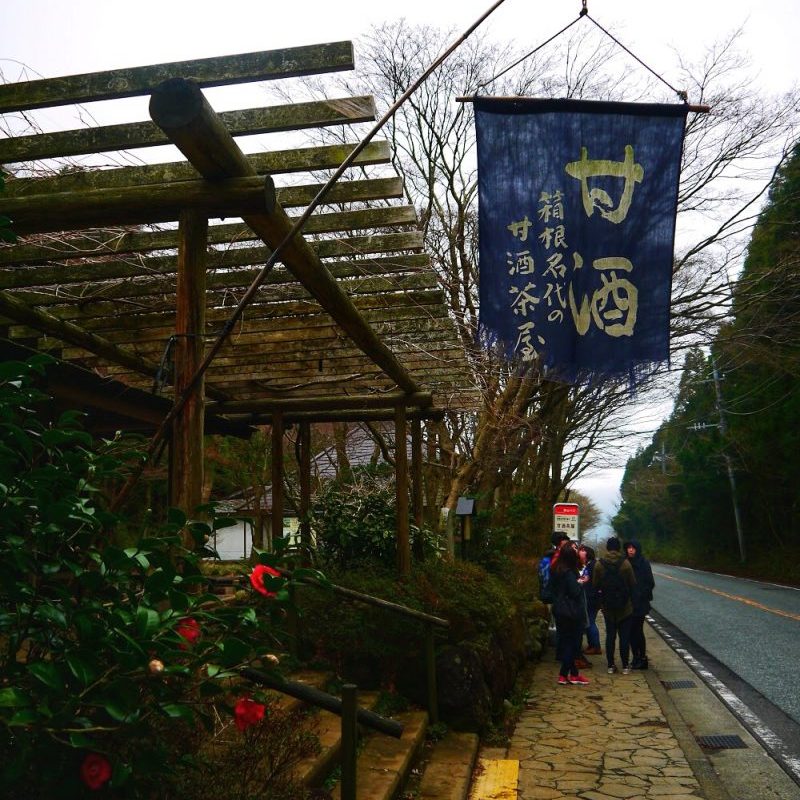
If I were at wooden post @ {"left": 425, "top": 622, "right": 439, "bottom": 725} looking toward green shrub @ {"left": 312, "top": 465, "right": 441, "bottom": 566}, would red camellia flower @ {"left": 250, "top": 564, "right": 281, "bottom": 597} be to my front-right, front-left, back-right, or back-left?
back-left

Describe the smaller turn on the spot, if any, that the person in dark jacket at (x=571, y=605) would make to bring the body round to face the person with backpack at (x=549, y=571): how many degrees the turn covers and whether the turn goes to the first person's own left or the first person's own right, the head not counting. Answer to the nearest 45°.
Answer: approximately 90° to the first person's own left

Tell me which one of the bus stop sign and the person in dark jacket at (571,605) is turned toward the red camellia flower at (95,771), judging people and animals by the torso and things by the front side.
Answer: the bus stop sign

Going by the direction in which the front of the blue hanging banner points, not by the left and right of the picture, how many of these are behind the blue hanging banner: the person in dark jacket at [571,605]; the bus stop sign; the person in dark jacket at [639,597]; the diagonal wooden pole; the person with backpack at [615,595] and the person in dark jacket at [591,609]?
5

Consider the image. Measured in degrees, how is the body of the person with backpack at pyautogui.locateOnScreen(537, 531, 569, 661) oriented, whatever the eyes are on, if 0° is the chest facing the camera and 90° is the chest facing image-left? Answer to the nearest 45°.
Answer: approximately 270°

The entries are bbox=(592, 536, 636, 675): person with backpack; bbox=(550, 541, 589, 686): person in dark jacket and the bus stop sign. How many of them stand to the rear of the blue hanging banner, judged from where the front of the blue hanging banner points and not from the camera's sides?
3
